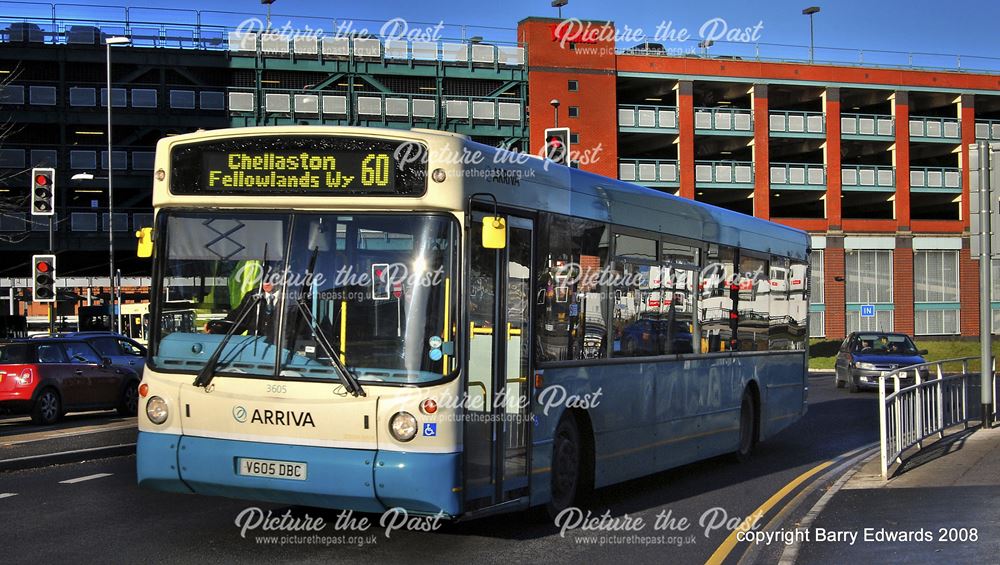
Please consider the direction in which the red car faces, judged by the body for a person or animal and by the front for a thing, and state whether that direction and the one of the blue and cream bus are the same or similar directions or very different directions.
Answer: very different directions

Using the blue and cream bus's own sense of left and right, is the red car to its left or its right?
on its right

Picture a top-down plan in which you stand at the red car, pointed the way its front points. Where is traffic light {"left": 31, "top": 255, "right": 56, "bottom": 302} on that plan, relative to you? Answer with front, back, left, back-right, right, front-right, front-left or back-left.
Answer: front-left

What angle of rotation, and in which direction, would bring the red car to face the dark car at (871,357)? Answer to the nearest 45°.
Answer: approximately 45° to its right

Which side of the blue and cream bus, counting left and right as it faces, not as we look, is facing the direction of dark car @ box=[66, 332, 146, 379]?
right

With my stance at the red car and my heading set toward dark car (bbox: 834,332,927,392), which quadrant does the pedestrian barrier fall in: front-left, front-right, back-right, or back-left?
front-right

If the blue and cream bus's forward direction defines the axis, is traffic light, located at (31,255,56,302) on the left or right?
on its right

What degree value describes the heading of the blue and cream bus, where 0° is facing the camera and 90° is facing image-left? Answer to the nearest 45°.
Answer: approximately 45°

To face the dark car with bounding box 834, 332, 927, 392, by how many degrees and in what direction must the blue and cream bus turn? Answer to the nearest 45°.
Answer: approximately 180°
